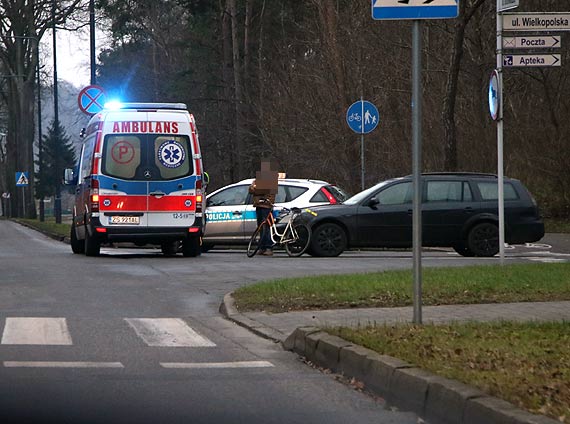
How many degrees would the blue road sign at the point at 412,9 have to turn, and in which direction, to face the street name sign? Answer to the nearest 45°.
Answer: approximately 180°

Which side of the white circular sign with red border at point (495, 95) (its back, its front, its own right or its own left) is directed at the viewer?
left

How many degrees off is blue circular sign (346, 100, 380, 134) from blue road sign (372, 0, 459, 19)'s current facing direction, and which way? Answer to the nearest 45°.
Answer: approximately 180°

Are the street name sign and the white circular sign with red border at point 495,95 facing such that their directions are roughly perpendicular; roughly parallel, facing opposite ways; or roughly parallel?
roughly perpendicular

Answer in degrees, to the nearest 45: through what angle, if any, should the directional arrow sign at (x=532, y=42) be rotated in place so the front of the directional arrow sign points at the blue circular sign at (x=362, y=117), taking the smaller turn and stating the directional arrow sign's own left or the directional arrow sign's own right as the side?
approximately 135° to the directional arrow sign's own right

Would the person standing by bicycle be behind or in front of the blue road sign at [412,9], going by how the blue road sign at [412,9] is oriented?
behind

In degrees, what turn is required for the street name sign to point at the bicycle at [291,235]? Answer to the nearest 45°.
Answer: approximately 135° to its right
